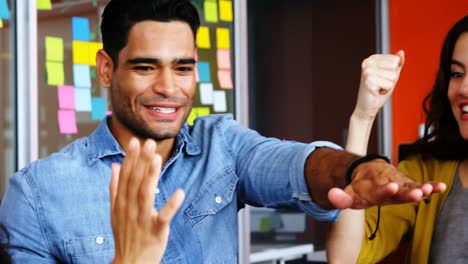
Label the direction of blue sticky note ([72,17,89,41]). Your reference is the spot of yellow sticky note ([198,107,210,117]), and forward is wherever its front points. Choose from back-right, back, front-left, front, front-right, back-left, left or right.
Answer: front-right

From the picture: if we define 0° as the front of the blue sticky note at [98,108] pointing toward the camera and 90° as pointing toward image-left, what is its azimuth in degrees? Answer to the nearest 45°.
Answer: approximately 0°

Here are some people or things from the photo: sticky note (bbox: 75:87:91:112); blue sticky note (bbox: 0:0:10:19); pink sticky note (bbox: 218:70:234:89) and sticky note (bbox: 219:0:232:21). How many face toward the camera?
4

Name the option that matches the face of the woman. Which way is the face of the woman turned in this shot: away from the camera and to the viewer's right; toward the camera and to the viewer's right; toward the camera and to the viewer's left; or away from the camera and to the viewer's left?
toward the camera and to the viewer's left

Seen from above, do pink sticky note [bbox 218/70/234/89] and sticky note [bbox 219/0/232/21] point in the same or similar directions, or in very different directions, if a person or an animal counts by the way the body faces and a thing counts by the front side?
same or similar directions

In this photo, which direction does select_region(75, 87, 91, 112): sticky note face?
toward the camera

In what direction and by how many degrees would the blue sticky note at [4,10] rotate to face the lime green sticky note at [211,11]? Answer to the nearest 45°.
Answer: approximately 135° to its left

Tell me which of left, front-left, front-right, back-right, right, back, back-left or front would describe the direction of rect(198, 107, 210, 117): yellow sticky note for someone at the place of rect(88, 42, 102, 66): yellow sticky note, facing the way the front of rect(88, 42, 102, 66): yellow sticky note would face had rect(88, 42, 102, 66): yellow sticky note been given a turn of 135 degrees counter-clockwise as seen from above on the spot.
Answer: front

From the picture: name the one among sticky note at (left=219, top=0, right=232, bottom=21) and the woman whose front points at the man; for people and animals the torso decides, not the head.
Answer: the sticky note

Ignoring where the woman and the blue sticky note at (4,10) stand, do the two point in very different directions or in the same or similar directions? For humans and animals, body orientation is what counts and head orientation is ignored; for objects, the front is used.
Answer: same or similar directions

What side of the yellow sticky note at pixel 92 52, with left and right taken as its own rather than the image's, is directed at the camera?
front

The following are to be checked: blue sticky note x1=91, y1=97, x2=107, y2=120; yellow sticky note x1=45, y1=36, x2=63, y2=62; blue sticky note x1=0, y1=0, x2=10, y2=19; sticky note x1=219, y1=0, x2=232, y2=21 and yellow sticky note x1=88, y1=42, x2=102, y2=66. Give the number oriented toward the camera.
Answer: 5

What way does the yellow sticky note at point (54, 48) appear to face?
toward the camera
